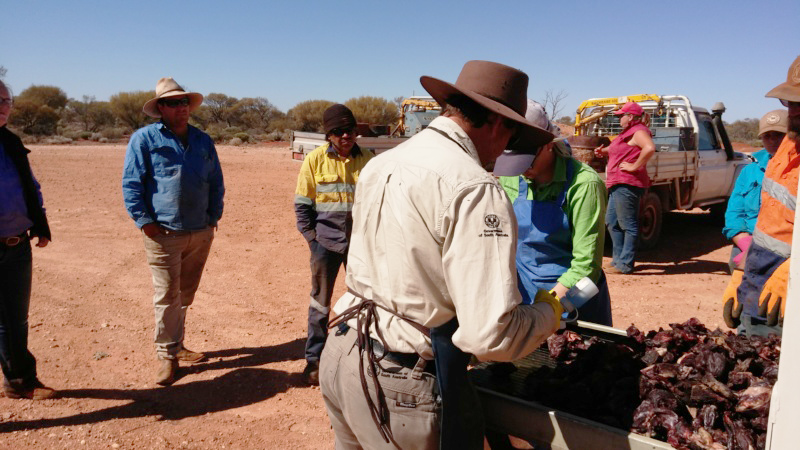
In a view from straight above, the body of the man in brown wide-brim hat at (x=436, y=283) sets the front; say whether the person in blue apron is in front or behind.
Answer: in front

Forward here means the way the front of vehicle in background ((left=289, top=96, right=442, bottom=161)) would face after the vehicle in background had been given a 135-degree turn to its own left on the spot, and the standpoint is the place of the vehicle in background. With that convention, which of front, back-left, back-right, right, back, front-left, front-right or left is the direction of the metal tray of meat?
back-left

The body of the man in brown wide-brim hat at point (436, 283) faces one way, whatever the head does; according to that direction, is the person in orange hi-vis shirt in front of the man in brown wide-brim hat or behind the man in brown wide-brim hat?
in front

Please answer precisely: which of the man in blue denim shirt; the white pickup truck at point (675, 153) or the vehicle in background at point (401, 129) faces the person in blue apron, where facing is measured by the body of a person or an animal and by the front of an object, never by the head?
the man in blue denim shirt

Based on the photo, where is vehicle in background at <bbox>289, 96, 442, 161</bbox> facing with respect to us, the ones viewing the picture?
facing to the right of the viewer

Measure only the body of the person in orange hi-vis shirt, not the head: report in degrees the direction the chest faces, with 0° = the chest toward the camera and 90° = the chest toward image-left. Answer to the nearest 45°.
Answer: approximately 45°

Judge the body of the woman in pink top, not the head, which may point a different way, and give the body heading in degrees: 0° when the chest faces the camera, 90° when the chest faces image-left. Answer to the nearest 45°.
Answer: approximately 90°

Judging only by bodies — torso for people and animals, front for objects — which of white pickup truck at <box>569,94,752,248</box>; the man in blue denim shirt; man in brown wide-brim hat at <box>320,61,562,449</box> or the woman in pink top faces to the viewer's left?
the woman in pink top

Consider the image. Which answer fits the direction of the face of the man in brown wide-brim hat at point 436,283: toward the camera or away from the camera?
away from the camera

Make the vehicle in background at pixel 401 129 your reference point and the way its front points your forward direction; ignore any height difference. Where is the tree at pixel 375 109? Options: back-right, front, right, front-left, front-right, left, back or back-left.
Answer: left

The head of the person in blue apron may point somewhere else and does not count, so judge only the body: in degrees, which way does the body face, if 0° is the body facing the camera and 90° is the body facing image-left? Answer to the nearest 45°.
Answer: approximately 45°

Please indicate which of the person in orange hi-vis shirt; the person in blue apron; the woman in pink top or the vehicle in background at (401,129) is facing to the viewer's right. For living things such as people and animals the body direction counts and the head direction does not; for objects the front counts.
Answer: the vehicle in background

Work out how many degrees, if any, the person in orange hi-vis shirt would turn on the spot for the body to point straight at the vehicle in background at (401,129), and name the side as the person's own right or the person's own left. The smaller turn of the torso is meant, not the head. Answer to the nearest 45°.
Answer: approximately 90° to the person's own right

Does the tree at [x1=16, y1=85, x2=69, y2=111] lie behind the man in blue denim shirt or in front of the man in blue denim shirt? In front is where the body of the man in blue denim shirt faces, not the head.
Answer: behind

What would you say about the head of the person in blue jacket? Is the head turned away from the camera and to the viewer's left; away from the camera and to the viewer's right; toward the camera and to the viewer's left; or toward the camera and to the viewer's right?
toward the camera and to the viewer's left

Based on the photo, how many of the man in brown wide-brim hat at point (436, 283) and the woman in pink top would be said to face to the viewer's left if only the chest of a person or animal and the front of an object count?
1

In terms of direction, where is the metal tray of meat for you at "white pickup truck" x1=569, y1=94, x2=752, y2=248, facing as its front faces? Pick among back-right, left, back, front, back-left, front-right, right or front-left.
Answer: back-right
